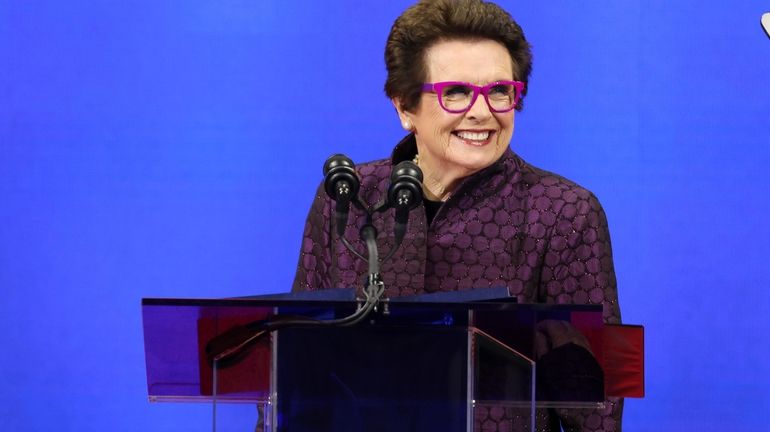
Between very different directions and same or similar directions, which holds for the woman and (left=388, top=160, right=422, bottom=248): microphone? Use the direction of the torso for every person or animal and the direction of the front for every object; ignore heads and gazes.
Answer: very different directions

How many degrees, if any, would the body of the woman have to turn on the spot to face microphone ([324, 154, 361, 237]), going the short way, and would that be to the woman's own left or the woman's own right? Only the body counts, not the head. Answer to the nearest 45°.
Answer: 0° — they already face it

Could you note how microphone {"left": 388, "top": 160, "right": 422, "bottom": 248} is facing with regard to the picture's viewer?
facing away from the viewer

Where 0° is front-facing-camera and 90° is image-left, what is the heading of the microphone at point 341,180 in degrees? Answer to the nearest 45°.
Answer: approximately 180°
